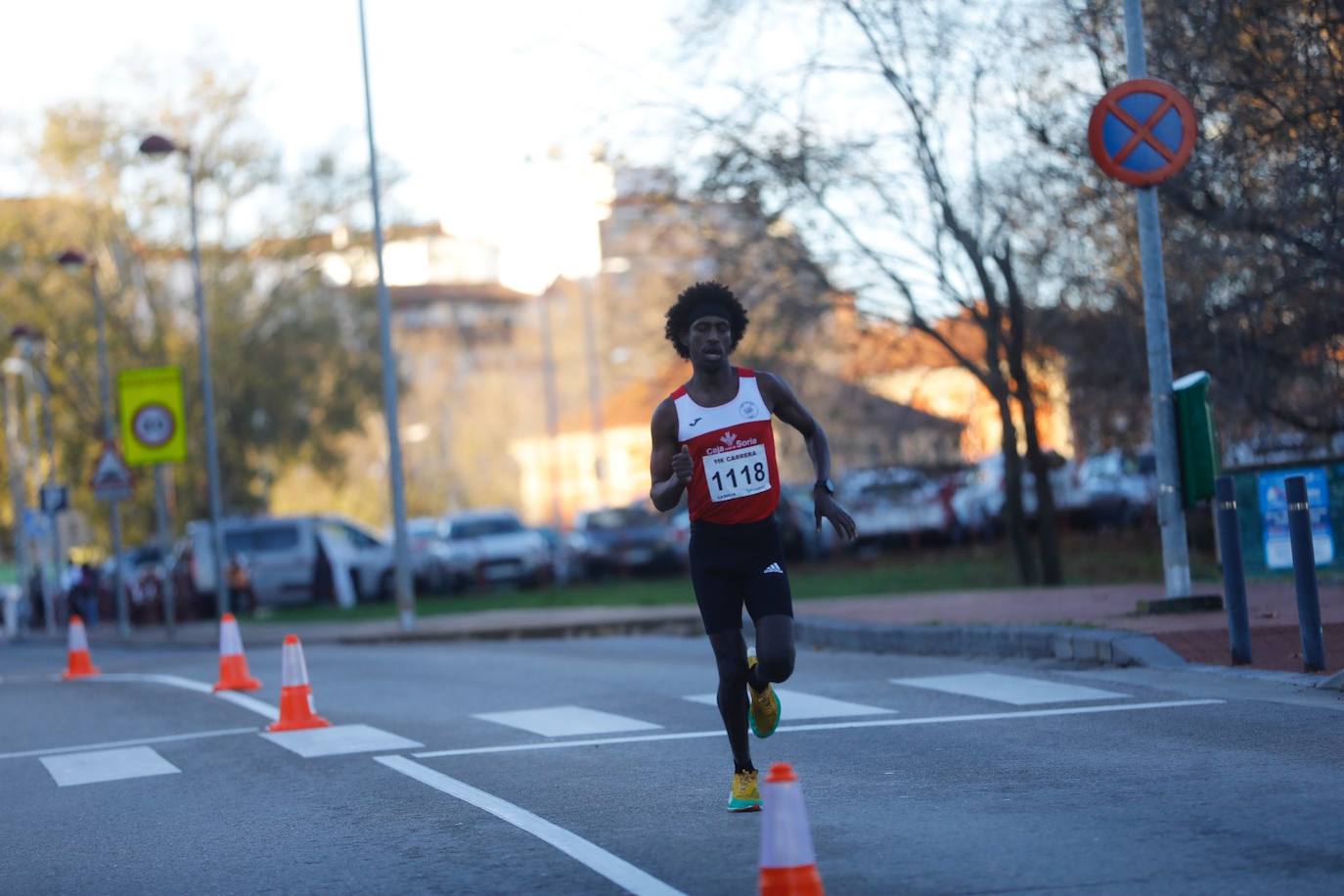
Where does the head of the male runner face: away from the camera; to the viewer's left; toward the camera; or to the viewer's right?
toward the camera

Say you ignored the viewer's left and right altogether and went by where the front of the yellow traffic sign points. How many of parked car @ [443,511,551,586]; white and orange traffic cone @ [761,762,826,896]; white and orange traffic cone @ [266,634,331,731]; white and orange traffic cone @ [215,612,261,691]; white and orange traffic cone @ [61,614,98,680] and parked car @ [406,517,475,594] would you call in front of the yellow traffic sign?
4

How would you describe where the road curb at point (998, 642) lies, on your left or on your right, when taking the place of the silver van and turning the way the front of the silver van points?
on your right

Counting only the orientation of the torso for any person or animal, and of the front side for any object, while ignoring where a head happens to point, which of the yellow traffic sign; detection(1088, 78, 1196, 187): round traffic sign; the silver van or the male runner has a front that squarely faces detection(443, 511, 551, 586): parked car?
the silver van

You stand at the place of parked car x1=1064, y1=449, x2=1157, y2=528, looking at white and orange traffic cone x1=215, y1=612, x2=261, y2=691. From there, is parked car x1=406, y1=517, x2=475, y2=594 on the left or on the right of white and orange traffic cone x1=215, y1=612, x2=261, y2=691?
right

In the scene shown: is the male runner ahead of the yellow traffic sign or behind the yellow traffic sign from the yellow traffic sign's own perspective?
ahead

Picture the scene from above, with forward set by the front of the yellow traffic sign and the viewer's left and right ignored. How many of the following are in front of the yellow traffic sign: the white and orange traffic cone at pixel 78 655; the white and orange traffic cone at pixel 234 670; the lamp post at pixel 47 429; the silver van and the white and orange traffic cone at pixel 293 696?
3

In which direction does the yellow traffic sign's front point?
toward the camera

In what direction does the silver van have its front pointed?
to the viewer's right

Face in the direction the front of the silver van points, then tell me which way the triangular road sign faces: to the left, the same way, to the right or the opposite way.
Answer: to the right

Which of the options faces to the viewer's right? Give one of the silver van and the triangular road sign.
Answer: the silver van

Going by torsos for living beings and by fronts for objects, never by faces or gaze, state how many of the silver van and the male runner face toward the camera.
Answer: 1

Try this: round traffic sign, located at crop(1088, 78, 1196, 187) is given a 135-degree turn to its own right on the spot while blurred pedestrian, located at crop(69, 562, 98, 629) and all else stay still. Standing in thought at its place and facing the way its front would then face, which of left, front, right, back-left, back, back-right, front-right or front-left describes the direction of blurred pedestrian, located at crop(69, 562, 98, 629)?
front

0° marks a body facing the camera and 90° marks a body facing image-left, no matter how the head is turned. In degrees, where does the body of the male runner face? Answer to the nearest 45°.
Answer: approximately 0°
